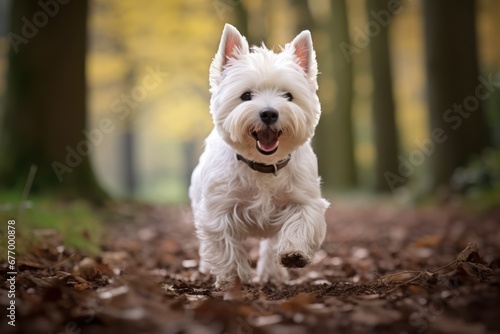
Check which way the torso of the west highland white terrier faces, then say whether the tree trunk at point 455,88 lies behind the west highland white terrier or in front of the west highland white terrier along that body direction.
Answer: behind

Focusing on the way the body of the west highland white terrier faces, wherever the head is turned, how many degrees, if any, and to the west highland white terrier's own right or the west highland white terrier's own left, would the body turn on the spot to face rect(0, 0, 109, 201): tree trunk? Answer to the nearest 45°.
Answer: approximately 135° to the west highland white terrier's own right

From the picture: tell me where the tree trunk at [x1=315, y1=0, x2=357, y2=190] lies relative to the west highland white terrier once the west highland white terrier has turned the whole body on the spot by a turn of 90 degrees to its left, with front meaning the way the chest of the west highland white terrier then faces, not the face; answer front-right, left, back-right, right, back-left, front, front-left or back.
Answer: left

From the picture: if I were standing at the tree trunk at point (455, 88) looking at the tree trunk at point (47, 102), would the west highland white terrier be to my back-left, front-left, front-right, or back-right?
front-left

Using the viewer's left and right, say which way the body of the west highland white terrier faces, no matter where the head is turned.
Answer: facing the viewer

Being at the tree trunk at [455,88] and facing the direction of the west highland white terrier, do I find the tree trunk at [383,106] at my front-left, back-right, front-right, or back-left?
back-right

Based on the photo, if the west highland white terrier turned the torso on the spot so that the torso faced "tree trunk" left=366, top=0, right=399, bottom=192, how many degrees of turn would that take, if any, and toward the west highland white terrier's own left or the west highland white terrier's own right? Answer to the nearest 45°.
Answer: approximately 180°

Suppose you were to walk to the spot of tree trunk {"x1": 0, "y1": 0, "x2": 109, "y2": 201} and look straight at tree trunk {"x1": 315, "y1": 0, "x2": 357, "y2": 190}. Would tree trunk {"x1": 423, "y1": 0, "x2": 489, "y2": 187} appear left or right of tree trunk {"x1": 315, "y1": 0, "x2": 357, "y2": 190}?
right

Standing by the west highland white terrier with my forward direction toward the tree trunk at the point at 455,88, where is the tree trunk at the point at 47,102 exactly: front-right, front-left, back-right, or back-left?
front-left

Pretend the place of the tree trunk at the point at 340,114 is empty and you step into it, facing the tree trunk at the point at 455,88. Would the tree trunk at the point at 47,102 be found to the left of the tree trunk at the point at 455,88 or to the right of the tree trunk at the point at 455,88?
right

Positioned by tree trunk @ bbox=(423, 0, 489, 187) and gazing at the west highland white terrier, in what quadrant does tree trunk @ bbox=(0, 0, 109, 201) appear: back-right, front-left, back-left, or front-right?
front-right
